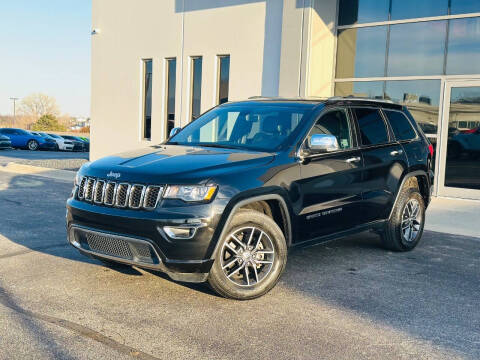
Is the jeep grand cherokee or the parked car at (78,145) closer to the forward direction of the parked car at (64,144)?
the jeep grand cherokee

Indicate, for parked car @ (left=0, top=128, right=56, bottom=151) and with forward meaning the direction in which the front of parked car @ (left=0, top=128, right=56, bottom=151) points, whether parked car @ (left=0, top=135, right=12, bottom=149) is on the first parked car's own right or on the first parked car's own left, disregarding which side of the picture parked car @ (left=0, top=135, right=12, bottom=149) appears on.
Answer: on the first parked car's own right

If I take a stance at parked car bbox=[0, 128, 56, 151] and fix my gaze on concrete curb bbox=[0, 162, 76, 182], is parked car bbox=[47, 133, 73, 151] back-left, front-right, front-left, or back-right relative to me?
back-left

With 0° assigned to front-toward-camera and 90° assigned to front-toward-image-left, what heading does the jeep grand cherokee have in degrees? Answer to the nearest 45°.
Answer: approximately 45°

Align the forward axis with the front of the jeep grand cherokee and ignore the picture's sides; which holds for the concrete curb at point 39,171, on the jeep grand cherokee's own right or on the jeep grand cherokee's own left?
on the jeep grand cherokee's own right

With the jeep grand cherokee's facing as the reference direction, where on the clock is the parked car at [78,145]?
The parked car is roughly at 4 o'clock from the jeep grand cherokee.
